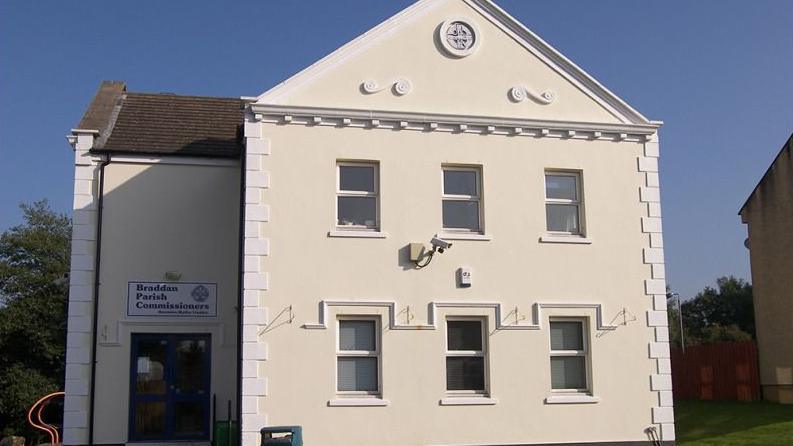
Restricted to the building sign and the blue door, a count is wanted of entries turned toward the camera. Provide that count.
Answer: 2

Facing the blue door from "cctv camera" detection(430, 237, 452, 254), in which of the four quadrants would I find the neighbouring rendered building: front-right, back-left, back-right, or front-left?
back-right

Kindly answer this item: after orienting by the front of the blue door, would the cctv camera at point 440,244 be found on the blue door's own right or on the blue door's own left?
on the blue door's own left

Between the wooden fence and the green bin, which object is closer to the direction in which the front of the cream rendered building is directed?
the green bin

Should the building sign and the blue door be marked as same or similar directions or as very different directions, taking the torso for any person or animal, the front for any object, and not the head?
same or similar directions

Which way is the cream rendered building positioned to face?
toward the camera

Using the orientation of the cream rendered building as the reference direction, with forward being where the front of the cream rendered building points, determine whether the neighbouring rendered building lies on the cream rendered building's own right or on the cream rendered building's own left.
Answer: on the cream rendered building's own left

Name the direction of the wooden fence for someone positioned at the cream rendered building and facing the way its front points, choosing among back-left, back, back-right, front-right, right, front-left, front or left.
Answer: back-left

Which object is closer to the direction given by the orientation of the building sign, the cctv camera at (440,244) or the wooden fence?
the cctv camera

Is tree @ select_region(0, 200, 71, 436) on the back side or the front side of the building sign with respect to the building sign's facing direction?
on the back side

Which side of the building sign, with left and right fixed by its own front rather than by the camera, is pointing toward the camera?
front

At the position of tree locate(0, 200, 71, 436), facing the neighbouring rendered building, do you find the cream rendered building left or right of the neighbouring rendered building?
right

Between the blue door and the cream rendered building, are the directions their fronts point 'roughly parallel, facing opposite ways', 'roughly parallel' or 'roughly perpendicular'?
roughly parallel
